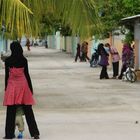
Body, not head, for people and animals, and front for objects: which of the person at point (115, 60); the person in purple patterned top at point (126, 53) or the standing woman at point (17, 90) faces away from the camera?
the standing woman

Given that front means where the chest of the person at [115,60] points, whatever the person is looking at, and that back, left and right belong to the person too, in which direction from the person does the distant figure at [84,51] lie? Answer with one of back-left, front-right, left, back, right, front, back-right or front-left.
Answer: right

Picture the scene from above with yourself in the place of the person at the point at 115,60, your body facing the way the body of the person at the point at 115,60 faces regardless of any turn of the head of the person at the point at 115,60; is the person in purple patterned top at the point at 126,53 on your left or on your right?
on your left

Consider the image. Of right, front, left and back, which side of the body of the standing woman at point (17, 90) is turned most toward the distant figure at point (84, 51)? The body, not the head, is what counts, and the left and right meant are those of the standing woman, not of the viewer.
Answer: front

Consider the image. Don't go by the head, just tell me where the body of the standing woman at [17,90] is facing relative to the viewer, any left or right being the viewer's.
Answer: facing away from the viewer

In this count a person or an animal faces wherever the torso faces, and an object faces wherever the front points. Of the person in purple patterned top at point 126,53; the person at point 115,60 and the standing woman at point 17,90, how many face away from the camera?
1

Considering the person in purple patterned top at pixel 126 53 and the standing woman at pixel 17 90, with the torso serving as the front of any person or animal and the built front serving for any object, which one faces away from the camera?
the standing woman

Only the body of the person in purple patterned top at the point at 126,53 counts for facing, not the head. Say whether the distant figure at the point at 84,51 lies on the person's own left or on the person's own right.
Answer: on the person's own right
